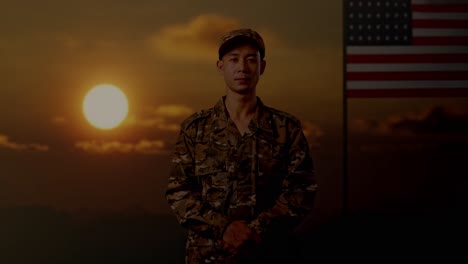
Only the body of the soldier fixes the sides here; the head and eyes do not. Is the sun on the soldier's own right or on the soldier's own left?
on the soldier's own right

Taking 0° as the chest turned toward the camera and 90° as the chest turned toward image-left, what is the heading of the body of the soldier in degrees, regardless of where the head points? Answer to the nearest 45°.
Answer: approximately 0°

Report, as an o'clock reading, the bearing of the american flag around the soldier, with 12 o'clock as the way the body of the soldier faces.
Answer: The american flag is roughly at 8 o'clock from the soldier.
